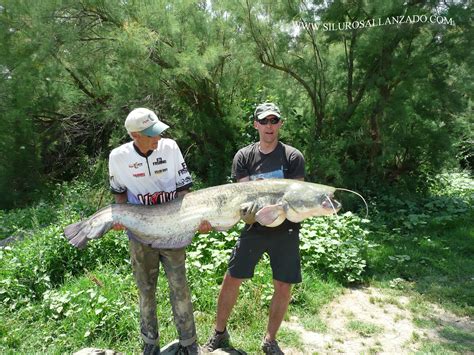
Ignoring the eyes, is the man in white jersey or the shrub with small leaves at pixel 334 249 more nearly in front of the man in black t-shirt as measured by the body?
the man in white jersey

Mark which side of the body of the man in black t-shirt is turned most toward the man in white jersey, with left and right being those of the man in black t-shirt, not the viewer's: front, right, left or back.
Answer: right

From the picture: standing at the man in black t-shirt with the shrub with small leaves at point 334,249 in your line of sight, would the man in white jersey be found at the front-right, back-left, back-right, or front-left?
back-left

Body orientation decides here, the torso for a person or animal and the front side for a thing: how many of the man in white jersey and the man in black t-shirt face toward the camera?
2

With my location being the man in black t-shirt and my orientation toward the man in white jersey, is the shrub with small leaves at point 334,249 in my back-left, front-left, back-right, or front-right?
back-right

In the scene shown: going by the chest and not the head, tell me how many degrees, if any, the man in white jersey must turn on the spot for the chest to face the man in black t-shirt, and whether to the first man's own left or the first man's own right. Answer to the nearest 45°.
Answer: approximately 90° to the first man's own left

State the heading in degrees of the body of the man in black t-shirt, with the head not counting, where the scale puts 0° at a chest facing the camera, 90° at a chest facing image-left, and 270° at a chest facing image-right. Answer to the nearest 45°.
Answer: approximately 0°

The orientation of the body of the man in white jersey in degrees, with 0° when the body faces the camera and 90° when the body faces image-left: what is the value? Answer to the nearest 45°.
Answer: approximately 0°

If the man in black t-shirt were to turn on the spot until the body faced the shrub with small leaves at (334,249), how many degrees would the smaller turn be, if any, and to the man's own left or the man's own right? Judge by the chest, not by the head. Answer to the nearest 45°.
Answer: approximately 135° to the man's own left

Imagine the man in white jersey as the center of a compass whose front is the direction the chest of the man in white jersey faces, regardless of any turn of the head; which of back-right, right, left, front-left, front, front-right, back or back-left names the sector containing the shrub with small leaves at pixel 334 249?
back-left
